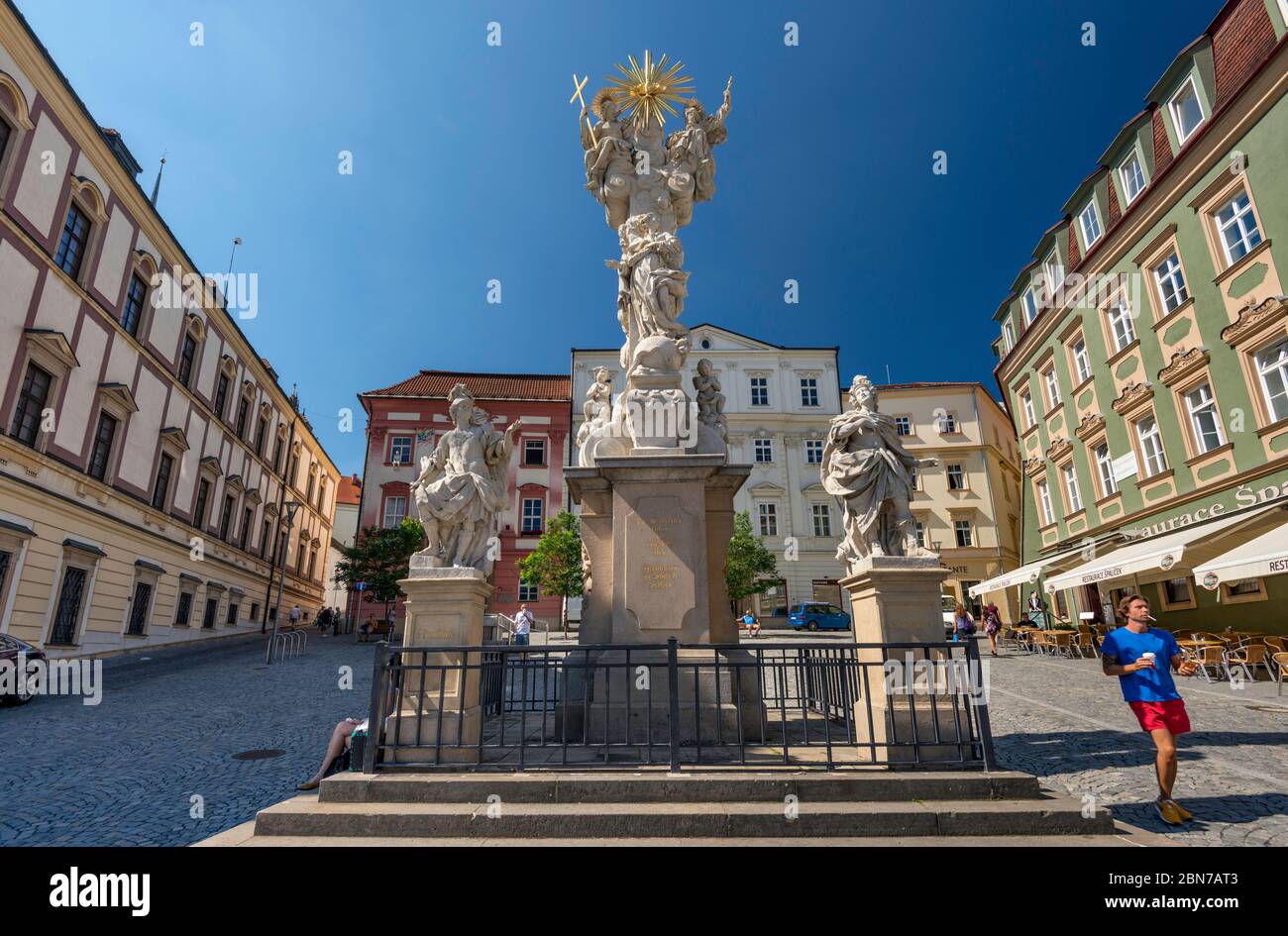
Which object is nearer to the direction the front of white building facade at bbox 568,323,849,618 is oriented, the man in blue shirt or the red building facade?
the man in blue shirt

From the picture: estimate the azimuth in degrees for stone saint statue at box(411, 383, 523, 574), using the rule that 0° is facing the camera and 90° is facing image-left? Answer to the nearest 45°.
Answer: approximately 0°

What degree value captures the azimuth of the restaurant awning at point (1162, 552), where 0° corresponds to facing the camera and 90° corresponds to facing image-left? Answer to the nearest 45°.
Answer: approximately 45°

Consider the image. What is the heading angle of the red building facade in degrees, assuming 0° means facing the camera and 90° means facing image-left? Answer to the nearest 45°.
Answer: approximately 0°

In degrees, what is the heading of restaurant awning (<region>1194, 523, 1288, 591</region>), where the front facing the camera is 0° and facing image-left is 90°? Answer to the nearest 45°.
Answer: approximately 45°

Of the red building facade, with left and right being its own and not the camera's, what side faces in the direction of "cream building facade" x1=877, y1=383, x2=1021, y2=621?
left

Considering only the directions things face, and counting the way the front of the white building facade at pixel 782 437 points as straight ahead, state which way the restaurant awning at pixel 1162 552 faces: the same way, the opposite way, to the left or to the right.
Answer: to the right
